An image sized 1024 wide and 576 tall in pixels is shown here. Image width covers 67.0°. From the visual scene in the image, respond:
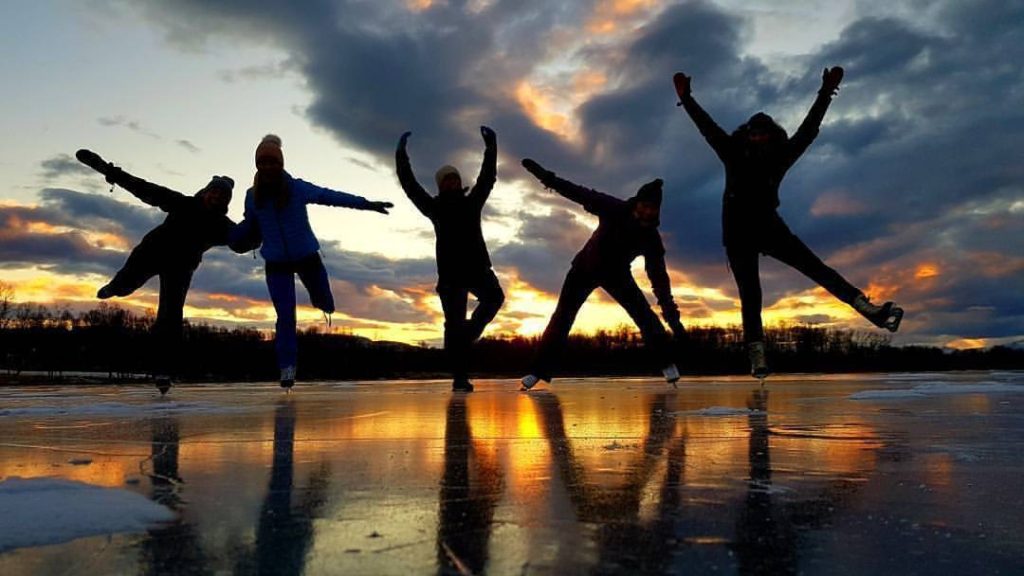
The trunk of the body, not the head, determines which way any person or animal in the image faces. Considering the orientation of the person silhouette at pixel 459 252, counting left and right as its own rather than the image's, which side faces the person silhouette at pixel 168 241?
right

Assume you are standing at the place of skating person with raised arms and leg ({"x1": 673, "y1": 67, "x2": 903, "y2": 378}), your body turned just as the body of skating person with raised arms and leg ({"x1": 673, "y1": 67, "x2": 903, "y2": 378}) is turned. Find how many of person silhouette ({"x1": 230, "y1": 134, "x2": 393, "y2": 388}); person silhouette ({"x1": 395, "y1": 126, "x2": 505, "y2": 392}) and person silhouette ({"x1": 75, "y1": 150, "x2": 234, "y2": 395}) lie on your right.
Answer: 3

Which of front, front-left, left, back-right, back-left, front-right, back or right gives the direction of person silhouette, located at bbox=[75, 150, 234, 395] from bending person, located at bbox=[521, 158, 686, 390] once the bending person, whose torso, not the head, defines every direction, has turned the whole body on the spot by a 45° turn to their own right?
front-right

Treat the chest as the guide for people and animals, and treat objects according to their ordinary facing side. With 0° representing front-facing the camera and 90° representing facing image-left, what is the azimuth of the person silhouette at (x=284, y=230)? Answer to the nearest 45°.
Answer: approximately 0°

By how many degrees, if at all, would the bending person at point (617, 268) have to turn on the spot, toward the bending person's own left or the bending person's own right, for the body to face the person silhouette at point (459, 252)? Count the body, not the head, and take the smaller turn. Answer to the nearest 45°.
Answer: approximately 90° to the bending person's own right

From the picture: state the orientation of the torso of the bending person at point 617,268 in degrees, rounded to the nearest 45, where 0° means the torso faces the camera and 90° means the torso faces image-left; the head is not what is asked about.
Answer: approximately 0°
